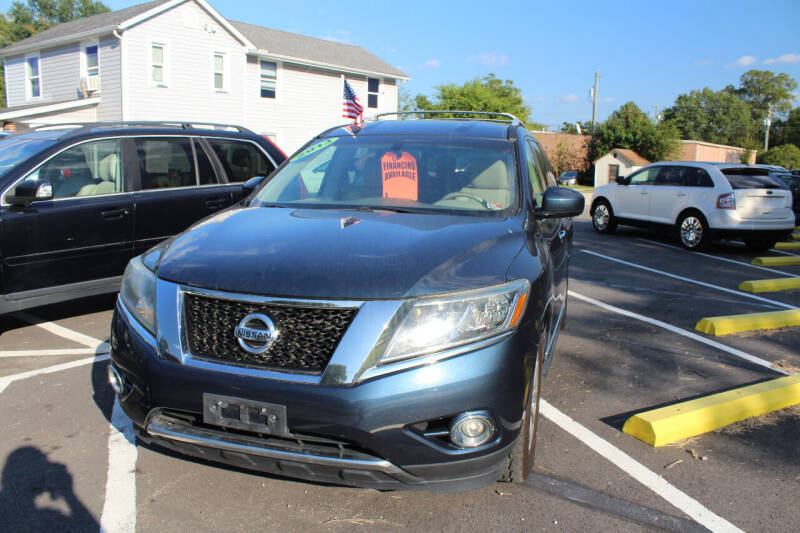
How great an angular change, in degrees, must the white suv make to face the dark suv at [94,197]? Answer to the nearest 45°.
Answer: approximately 90° to its left

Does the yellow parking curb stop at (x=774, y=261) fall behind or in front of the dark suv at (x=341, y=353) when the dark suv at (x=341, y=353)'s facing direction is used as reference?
behind

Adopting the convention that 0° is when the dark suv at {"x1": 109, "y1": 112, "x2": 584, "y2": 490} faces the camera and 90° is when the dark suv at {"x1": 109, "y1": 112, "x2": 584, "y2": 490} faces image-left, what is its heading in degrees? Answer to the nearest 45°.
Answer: approximately 45°

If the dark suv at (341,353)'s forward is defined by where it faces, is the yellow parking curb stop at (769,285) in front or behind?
behind

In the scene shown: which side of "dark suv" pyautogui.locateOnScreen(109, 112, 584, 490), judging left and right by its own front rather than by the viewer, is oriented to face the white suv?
back

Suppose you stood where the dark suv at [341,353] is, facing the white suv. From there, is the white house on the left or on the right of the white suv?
left

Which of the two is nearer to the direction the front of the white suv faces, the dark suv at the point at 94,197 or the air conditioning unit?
the air conditioning unit
